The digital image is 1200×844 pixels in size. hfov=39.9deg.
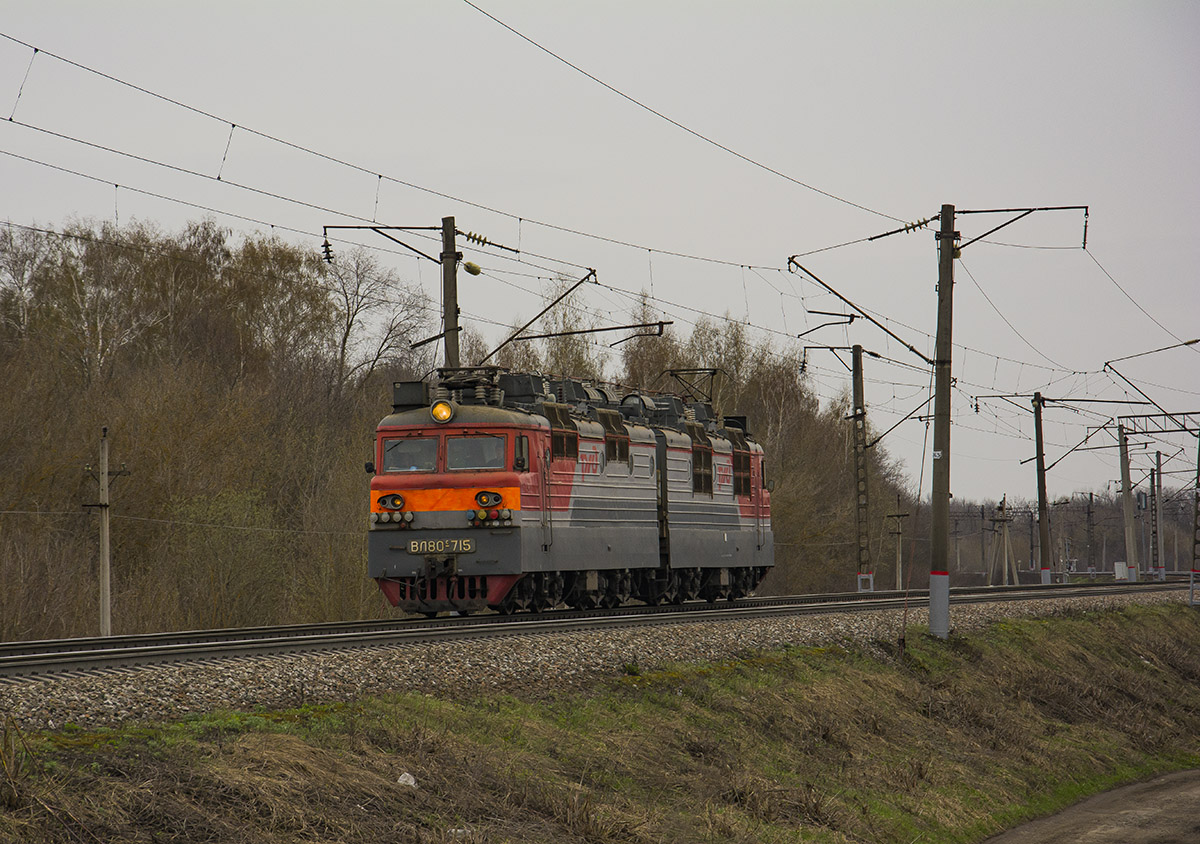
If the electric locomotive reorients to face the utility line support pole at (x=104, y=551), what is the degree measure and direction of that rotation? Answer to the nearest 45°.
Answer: approximately 45° to its right

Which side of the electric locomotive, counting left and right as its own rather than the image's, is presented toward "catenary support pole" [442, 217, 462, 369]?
right

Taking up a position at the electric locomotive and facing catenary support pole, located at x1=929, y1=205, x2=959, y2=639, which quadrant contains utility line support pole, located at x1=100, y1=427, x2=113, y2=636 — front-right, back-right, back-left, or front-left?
back-left

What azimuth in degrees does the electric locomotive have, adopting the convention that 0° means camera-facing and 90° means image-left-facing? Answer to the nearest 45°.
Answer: approximately 45°

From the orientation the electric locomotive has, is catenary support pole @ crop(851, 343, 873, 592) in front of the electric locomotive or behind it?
behind
